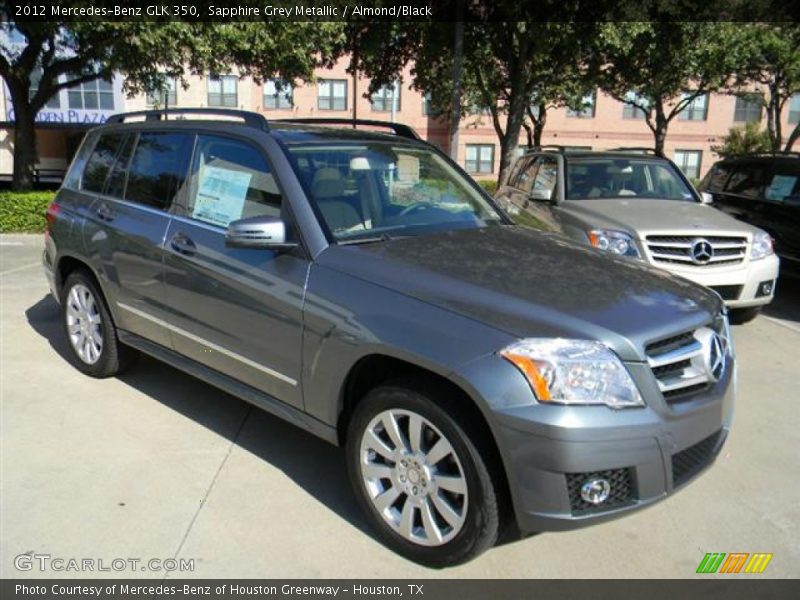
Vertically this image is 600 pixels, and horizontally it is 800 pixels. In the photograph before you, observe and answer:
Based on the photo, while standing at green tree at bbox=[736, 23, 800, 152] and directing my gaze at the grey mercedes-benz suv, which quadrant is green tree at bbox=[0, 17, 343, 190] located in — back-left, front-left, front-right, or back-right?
front-right

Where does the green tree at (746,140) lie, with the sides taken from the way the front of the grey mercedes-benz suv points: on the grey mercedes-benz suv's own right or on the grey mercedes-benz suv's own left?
on the grey mercedes-benz suv's own left

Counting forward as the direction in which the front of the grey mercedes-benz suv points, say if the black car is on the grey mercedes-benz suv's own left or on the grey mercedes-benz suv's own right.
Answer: on the grey mercedes-benz suv's own left

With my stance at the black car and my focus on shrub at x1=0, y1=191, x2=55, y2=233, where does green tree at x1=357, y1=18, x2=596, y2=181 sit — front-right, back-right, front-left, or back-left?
front-right

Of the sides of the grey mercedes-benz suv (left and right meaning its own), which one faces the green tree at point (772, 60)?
left

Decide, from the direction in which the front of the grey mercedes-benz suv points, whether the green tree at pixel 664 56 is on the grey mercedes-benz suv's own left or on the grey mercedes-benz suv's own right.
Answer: on the grey mercedes-benz suv's own left

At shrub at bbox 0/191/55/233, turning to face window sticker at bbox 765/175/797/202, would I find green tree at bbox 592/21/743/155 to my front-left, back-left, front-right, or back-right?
front-left

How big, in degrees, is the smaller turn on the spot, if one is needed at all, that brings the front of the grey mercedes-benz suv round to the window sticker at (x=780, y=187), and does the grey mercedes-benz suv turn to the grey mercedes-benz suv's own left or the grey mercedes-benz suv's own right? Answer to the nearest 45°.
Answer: approximately 90° to the grey mercedes-benz suv's own left

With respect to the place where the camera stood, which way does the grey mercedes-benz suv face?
facing the viewer and to the right of the viewer

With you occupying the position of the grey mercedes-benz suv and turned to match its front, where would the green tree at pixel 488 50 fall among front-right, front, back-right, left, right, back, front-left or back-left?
back-left

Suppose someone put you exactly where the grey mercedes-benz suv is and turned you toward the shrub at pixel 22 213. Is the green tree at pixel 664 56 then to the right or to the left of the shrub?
right
